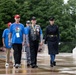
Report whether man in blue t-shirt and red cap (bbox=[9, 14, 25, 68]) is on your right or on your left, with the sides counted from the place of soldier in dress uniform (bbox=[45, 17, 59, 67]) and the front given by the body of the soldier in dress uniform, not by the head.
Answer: on your right

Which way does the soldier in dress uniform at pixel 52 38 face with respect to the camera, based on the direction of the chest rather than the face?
toward the camera

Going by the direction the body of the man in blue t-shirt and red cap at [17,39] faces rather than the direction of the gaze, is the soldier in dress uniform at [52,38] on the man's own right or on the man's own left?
on the man's own left

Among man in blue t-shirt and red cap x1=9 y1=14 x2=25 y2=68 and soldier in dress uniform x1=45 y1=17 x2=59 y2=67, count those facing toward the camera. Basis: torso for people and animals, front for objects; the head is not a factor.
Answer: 2

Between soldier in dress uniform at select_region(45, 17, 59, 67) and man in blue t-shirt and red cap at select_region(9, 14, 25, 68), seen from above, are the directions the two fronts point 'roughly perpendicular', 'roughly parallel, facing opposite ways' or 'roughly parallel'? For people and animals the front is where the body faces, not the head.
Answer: roughly parallel

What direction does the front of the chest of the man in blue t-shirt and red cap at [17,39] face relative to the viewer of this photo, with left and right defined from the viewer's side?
facing the viewer
